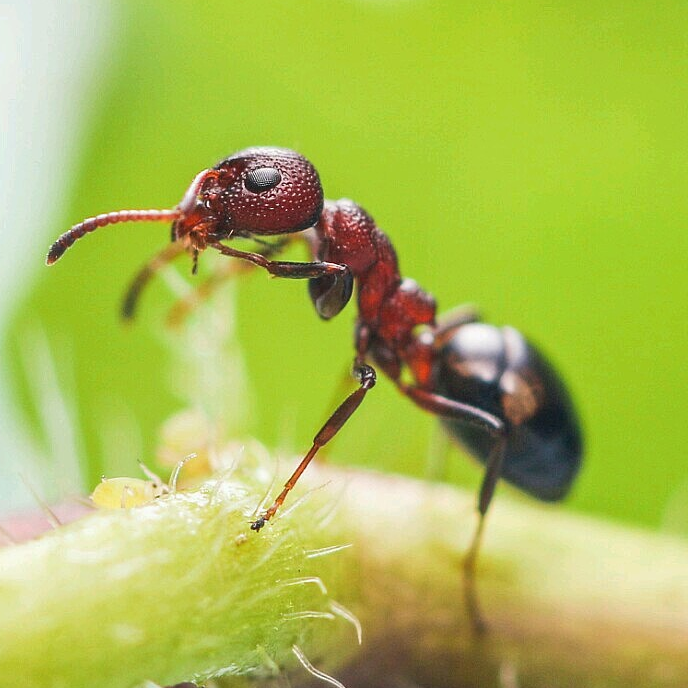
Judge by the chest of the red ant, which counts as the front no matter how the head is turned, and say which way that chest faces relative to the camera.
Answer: to the viewer's left
